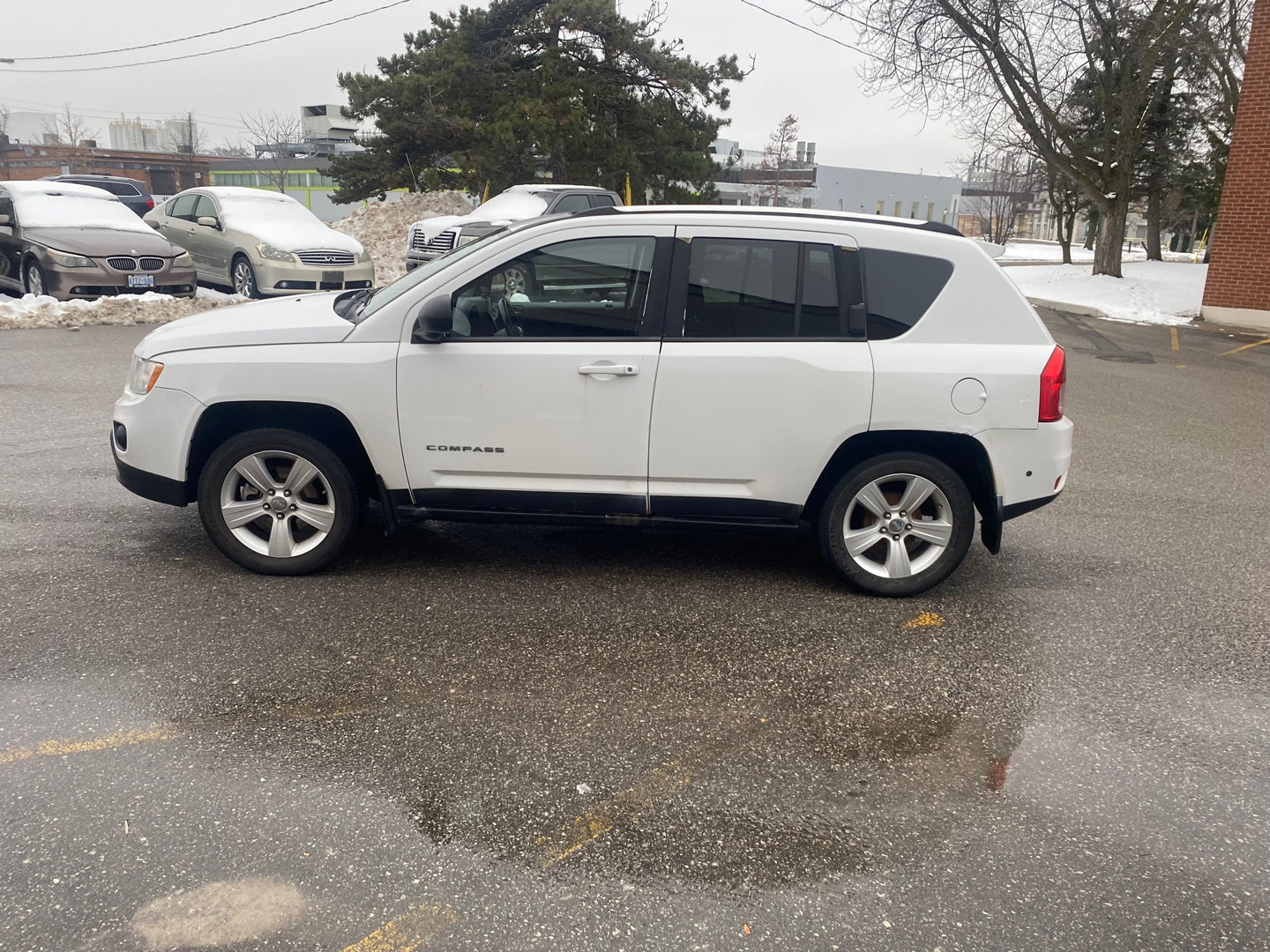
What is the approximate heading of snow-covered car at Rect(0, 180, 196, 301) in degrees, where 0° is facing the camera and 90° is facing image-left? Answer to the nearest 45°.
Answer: approximately 315°

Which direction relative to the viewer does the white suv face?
to the viewer's left

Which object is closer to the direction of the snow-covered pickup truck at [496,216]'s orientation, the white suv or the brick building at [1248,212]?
the white suv

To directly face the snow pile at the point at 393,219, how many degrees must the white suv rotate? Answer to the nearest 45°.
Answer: approximately 90° to its right

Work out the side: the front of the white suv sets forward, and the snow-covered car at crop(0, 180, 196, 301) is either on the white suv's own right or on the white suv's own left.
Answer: on the white suv's own right

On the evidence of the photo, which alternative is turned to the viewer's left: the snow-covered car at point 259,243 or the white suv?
the white suv

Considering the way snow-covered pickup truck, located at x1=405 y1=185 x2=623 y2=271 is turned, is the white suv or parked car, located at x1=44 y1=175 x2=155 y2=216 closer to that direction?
the white suv

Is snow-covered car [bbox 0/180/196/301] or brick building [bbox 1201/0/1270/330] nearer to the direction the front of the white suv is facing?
the snow-covered car

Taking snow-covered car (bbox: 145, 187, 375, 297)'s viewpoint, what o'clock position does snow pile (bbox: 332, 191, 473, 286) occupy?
The snow pile is roughly at 8 o'clock from the snow-covered car.

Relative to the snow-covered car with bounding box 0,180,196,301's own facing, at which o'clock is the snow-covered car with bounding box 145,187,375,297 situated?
the snow-covered car with bounding box 145,187,375,297 is roughly at 10 o'clock from the snow-covered car with bounding box 0,180,196,301.

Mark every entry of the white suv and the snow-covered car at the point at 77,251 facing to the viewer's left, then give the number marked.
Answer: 1

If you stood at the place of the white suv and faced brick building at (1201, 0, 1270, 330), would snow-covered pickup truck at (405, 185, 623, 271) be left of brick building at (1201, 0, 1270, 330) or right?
left

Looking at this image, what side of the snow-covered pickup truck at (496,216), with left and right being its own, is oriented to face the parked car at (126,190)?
right

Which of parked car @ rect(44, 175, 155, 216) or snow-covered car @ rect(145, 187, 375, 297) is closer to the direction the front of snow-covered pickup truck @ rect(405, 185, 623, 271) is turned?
the snow-covered car
